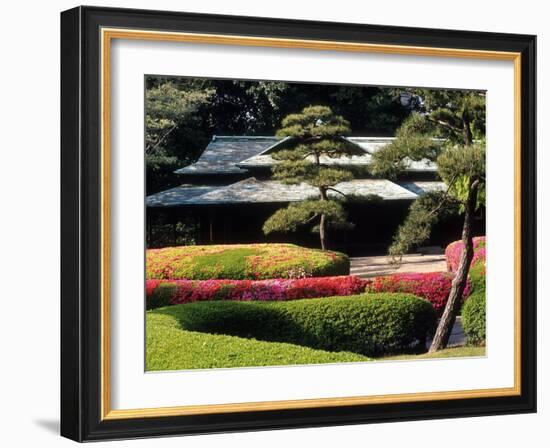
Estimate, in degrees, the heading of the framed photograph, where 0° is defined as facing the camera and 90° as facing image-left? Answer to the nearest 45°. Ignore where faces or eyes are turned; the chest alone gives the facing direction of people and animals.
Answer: approximately 315°
